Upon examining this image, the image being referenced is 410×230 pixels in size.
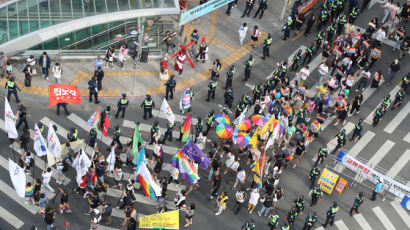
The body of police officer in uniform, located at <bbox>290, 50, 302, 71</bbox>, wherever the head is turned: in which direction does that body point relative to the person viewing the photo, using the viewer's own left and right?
facing the viewer and to the left of the viewer

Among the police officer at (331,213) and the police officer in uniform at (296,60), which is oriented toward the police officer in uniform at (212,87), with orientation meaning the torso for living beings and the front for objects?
the police officer in uniform at (296,60)

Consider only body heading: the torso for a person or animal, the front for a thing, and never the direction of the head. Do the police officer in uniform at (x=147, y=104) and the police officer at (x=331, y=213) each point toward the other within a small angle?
no

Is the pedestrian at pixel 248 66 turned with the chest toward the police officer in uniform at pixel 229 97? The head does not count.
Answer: no

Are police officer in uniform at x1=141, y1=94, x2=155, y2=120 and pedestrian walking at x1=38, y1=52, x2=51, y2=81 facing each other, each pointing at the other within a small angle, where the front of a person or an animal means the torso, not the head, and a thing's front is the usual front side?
no

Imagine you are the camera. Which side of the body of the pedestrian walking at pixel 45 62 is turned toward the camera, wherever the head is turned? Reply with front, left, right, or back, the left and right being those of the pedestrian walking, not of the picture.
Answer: front

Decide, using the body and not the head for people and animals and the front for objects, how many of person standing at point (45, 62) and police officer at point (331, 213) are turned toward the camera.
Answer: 1

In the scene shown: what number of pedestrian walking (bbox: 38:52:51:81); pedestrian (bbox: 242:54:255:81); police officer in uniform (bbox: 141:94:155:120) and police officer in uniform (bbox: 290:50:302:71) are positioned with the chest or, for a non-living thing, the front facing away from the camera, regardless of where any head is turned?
1

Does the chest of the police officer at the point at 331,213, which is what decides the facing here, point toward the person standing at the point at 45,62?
no
